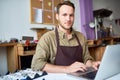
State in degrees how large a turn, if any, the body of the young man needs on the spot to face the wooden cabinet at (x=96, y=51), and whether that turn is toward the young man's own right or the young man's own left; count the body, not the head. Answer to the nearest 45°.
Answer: approximately 135° to the young man's own left

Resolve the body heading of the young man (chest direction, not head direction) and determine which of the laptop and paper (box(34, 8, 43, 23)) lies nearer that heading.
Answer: the laptop

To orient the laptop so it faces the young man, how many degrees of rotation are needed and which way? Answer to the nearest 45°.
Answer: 0° — it already faces them

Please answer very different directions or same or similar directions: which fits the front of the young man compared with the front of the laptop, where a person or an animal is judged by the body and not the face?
very different directions

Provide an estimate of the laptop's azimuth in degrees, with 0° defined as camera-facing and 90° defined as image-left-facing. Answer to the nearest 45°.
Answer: approximately 135°

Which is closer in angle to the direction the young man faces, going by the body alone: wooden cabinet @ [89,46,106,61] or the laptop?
the laptop

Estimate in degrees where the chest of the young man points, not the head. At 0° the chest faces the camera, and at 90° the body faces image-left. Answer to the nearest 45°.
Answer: approximately 315°
